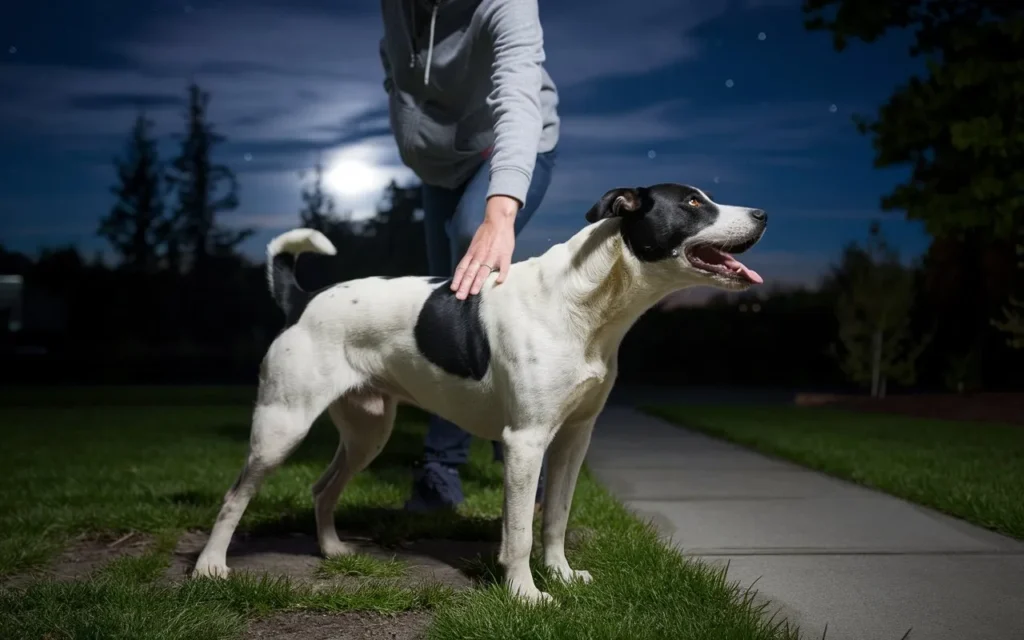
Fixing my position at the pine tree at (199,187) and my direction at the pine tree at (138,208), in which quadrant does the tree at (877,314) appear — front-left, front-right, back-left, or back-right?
back-left

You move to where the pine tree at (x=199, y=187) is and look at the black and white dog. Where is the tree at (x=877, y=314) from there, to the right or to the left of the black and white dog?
left

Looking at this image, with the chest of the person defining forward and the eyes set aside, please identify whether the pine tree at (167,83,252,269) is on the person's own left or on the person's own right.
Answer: on the person's own right

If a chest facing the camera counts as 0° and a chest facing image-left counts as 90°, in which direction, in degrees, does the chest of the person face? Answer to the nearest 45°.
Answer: approximately 45°

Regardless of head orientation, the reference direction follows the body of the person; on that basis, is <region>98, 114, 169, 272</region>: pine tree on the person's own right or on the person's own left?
on the person's own right

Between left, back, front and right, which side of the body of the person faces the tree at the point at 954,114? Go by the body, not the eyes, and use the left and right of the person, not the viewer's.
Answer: back

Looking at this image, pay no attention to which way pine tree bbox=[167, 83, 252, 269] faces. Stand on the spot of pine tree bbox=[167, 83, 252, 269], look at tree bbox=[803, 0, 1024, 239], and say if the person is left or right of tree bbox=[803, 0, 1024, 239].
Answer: right

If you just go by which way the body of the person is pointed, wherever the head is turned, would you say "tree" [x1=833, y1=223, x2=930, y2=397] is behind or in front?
behind
